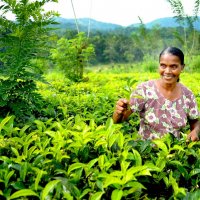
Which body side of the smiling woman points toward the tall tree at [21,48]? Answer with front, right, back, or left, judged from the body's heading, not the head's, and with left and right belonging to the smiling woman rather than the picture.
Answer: right

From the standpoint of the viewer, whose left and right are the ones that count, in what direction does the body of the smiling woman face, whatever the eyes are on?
facing the viewer
